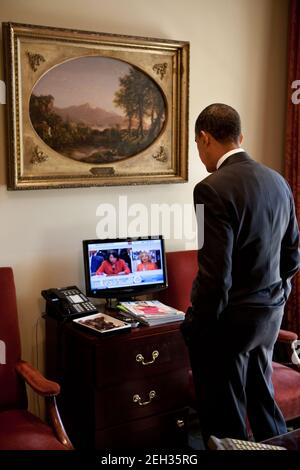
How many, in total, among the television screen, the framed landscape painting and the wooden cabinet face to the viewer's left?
0

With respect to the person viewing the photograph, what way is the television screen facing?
facing the viewer and to the right of the viewer

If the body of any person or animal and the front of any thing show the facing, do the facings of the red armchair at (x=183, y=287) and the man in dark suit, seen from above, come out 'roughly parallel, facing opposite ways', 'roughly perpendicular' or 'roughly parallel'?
roughly parallel, facing opposite ways

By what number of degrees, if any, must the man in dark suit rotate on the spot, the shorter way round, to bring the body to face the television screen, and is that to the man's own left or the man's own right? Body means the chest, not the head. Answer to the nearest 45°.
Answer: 0° — they already face it

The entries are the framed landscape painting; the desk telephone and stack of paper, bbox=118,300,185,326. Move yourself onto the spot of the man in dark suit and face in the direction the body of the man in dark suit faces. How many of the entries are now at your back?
0

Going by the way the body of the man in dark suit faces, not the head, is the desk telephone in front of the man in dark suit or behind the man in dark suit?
in front

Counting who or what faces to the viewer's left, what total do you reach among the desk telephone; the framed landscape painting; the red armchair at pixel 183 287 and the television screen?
0

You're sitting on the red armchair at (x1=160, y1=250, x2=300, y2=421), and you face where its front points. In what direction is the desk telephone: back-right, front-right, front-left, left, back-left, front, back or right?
right

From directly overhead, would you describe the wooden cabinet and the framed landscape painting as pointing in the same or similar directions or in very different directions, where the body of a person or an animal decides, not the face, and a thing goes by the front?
same or similar directions

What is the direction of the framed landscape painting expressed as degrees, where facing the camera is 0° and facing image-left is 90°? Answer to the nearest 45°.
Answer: approximately 315°

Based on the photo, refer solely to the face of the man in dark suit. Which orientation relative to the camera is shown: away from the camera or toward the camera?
away from the camera

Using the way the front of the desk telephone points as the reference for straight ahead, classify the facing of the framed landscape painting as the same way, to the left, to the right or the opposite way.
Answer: the same way

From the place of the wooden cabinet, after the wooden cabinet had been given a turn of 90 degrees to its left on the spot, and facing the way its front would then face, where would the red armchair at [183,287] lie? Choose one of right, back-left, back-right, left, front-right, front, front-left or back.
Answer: front
